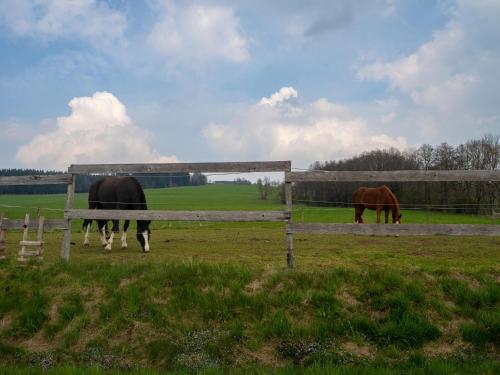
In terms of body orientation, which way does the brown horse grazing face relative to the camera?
to the viewer's right

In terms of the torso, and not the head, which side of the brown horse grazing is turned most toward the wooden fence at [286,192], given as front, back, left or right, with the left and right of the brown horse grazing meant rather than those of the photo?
right

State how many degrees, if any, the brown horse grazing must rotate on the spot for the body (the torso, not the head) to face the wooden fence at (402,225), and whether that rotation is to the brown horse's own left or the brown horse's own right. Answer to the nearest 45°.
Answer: approximately 90° to the brown horse's own right
